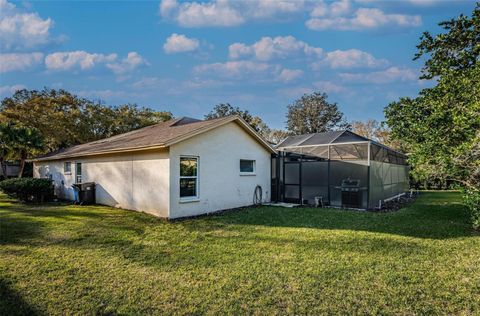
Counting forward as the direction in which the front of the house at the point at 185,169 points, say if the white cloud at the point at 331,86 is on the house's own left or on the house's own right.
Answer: on the house's own right

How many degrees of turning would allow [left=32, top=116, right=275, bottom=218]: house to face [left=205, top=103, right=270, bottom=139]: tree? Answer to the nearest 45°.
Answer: approximately 45° to its right

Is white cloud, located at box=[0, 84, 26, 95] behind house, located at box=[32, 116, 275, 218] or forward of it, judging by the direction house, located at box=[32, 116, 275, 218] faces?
forward

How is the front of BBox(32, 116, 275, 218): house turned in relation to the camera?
facing away from the viewer and to the left of the viewer

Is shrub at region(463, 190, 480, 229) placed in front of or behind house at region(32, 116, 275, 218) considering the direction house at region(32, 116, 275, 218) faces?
behind
